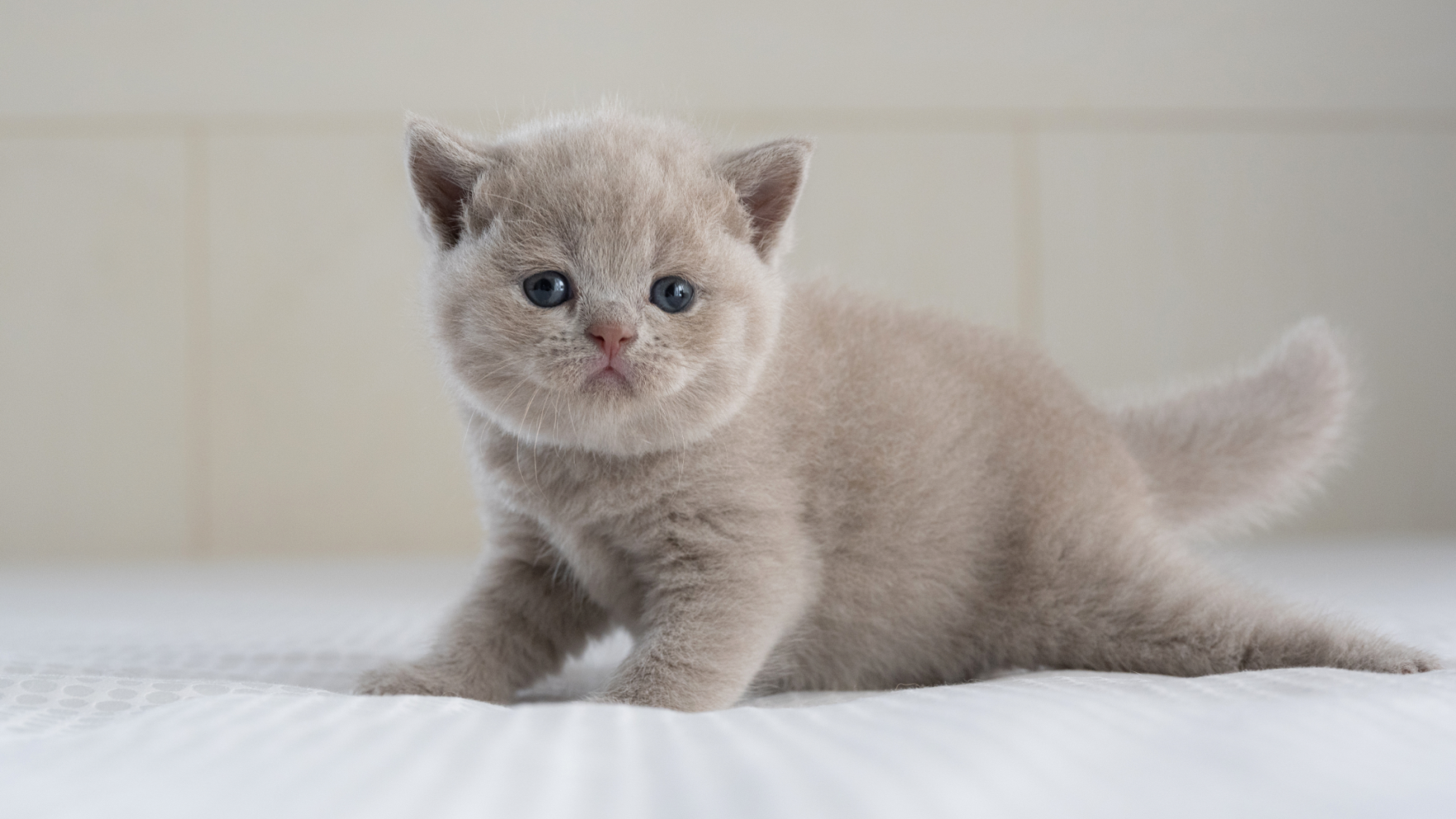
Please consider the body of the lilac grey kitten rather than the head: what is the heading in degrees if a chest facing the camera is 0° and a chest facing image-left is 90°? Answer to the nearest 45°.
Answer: approximately 45°
